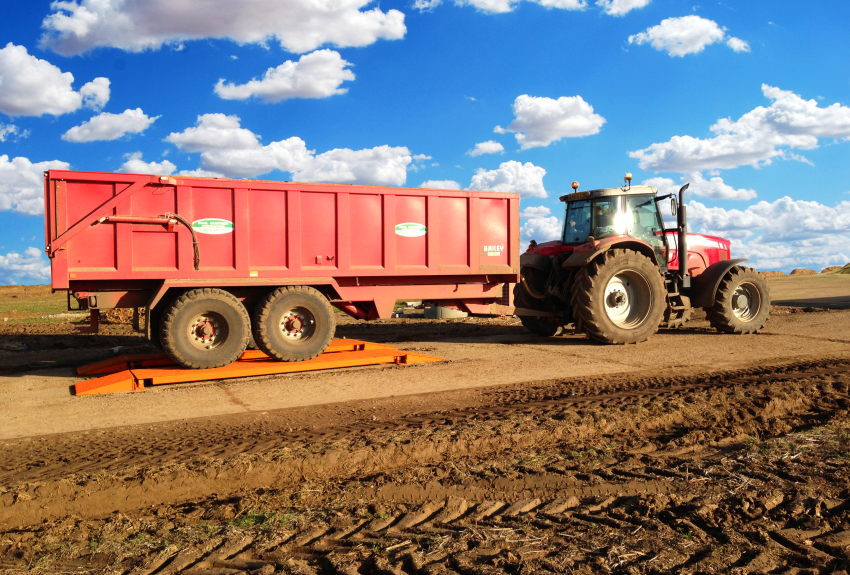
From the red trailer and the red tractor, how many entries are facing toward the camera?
0

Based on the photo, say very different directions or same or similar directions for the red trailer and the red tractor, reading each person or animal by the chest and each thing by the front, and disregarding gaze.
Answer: same or similar directions

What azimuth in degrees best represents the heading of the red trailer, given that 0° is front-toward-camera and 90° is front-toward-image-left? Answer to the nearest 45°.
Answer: approximately 270°

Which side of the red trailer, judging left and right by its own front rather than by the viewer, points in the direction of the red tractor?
front

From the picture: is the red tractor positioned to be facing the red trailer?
no

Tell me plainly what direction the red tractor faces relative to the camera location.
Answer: facing away from the viewer and to the right of the viewer

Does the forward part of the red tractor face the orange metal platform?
no
